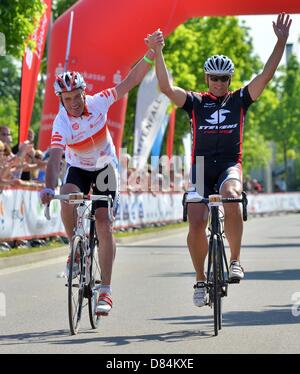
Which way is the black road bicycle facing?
toward the camera

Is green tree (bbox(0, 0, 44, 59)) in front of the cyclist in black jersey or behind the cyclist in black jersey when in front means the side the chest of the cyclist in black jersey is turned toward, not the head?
behind

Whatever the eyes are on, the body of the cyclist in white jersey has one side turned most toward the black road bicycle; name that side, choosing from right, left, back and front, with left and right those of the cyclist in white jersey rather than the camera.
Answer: left

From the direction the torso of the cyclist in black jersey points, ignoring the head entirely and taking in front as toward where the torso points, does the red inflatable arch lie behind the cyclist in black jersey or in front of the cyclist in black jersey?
behind

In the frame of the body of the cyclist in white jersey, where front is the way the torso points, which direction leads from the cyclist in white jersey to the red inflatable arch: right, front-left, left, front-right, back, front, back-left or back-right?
back

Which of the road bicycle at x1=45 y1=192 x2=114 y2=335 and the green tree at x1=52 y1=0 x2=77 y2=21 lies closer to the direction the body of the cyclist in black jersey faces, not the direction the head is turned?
the road bicycle

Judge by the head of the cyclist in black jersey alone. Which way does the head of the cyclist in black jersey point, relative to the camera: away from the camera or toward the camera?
toward the camera

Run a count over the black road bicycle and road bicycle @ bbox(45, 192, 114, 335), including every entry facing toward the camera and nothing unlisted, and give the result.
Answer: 2

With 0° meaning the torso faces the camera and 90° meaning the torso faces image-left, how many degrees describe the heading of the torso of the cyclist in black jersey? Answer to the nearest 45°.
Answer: approximately 0°

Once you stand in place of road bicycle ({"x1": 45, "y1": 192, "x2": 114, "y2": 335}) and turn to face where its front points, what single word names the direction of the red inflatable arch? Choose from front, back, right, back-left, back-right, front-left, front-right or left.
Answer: back

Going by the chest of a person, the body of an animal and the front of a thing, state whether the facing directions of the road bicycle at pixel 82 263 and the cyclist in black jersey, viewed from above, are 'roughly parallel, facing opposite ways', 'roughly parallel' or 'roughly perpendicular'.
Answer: roughly parallel

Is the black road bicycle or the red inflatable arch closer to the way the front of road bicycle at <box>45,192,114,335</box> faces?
the black road bicycle

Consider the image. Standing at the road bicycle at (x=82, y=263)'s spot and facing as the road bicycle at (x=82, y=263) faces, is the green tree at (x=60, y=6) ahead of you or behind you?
behind

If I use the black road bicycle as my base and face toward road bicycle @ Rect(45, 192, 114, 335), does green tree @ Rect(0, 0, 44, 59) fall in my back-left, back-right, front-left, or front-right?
front-right

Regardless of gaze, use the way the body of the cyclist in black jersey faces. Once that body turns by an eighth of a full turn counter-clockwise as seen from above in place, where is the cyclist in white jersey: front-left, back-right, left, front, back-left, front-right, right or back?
back-right
